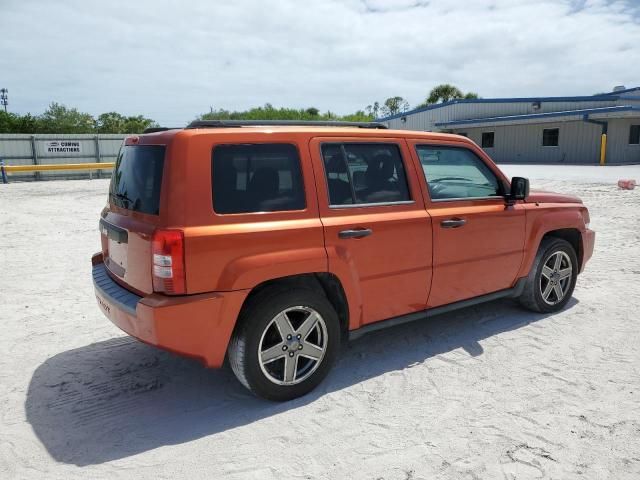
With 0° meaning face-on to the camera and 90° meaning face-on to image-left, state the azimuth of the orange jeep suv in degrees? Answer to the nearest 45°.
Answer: approximately 225°

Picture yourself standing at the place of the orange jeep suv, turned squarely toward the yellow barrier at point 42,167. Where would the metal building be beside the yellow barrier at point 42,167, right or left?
right

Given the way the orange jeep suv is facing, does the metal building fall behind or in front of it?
in front

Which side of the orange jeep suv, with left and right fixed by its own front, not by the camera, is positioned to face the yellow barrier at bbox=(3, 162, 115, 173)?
left

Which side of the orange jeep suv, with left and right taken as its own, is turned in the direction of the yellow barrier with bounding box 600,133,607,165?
front

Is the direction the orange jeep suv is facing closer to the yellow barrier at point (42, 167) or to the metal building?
the metal building
